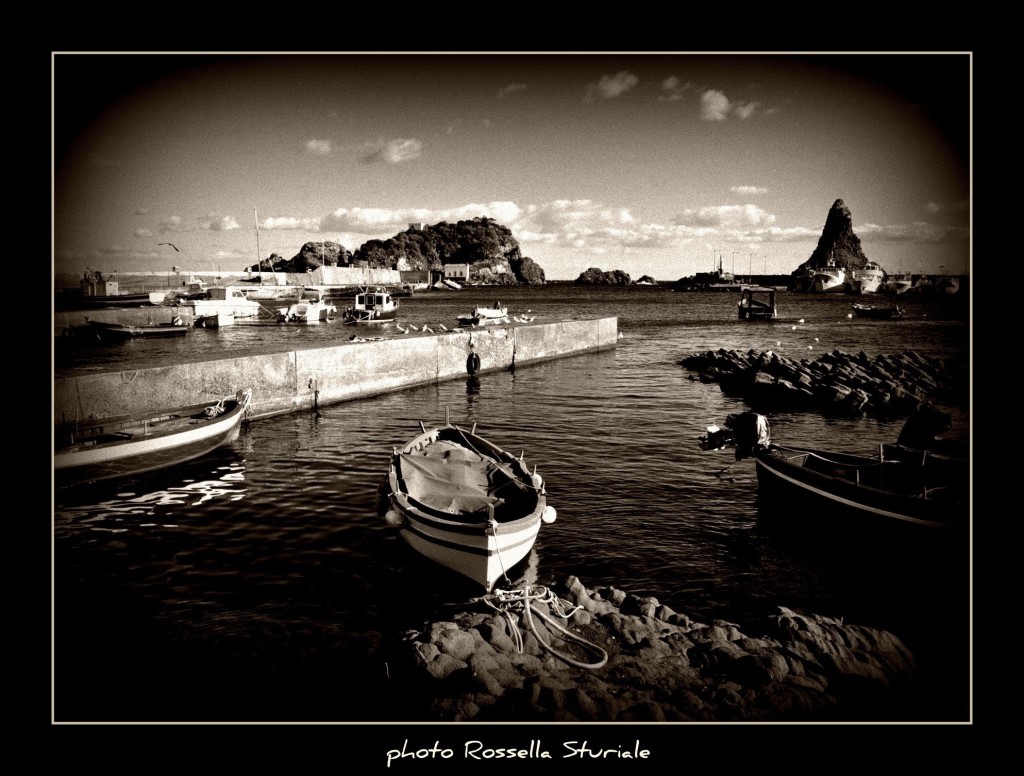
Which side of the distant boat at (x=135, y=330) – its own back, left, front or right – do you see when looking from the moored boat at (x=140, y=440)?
left

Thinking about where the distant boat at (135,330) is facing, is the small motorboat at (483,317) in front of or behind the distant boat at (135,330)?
behind

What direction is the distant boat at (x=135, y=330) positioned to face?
to the viewer's left

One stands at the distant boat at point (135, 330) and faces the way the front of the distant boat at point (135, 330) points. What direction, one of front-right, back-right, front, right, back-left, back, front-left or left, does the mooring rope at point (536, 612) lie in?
left

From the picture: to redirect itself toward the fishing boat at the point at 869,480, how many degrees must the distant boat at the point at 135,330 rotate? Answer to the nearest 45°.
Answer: approximately 90° to its left
